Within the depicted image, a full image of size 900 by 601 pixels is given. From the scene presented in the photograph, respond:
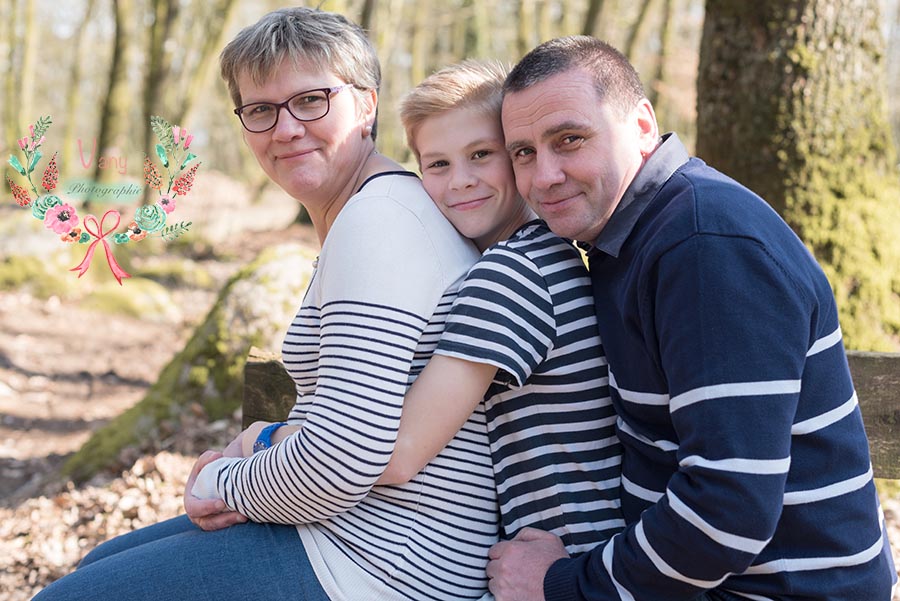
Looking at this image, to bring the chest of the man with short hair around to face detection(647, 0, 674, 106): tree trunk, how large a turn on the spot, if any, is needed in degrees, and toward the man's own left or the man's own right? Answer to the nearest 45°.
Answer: approximately 90° to the man's own right

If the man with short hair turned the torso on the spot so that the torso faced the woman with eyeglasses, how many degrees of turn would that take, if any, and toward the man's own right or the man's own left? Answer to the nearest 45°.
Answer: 0° — they already face them

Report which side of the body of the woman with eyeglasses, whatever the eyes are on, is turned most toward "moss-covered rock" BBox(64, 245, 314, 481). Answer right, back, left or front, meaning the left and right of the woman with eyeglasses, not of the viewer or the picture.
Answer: right

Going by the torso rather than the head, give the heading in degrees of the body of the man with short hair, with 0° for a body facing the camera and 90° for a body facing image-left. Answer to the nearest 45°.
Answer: approximately 90°

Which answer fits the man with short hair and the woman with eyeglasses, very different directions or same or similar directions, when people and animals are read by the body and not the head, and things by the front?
same or similar directions

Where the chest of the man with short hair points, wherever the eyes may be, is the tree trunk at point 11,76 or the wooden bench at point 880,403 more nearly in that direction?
the tree trunk

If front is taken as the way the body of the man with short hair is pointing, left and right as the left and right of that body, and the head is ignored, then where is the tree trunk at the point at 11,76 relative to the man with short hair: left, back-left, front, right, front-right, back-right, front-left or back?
front-right

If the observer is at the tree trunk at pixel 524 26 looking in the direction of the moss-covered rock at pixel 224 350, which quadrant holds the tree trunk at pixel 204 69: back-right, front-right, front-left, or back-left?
front-right
